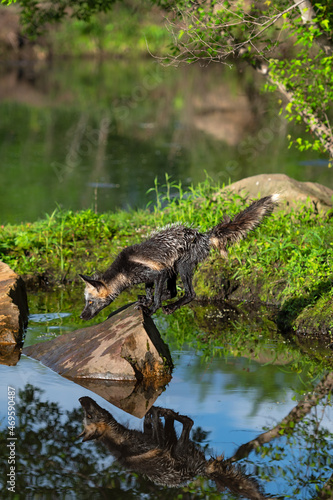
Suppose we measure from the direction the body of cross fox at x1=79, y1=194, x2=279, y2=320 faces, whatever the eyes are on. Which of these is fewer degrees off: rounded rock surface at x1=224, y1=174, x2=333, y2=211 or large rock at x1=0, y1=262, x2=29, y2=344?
the large rock

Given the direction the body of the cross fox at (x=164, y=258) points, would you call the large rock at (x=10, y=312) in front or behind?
in front

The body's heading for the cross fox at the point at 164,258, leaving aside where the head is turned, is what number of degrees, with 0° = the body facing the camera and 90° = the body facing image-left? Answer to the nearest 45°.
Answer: approximately 90°

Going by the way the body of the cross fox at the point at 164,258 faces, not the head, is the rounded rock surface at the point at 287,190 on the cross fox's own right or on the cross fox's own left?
on the cross fox's own right
